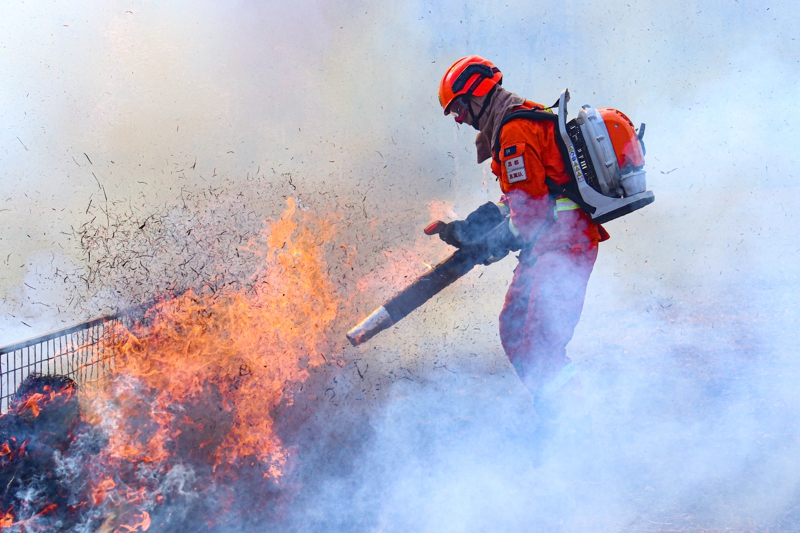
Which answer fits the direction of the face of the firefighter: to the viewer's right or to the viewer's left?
to the viewer's left

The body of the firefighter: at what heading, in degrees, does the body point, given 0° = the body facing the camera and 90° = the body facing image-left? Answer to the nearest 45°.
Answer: approximately 90°
